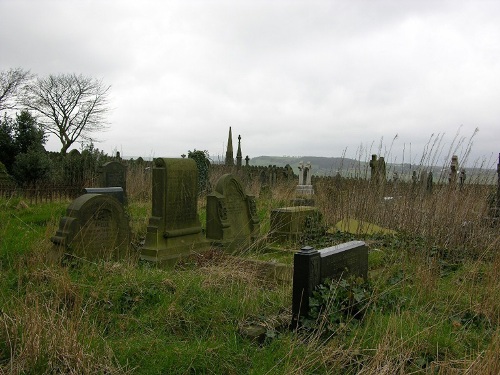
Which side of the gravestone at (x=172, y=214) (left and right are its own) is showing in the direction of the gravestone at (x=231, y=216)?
left

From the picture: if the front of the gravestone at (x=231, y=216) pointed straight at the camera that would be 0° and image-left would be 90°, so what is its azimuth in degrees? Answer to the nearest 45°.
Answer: approximately 315°

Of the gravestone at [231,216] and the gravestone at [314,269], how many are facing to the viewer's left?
0

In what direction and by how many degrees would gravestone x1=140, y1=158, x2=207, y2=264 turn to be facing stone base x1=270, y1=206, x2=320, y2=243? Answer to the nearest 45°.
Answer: approximately 90° to its left

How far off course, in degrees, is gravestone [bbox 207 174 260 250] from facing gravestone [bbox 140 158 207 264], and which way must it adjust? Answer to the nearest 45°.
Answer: approximately 90° to its right

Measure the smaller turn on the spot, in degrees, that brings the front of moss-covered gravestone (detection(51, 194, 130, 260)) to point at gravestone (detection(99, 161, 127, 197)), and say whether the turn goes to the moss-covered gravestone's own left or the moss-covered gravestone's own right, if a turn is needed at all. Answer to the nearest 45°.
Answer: approximately 135° to the moss-covered gravestone's own left

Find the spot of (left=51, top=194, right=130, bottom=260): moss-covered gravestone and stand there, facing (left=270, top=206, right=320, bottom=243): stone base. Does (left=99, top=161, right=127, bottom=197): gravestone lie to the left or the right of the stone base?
left

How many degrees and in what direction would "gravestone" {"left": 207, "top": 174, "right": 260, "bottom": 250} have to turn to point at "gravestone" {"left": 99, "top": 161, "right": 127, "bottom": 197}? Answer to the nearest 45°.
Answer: approximately 180°

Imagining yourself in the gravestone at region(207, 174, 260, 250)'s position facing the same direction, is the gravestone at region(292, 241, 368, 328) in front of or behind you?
in front

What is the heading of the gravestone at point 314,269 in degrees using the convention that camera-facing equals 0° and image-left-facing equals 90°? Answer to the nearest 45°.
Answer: approximately 315°

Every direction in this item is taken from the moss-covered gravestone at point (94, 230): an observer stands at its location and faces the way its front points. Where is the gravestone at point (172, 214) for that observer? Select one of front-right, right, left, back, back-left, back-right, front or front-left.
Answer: left

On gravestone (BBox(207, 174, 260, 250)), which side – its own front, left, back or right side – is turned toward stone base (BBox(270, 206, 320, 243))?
left

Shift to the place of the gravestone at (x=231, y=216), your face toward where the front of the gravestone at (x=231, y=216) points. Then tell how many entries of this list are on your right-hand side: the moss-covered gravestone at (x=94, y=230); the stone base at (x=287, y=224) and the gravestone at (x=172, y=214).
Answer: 2

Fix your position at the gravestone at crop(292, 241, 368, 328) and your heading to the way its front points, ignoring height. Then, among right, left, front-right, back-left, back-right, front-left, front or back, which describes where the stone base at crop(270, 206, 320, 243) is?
back-left

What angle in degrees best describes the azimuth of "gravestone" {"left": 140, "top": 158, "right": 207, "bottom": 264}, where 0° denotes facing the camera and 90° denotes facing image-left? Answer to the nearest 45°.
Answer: approximately 315°
